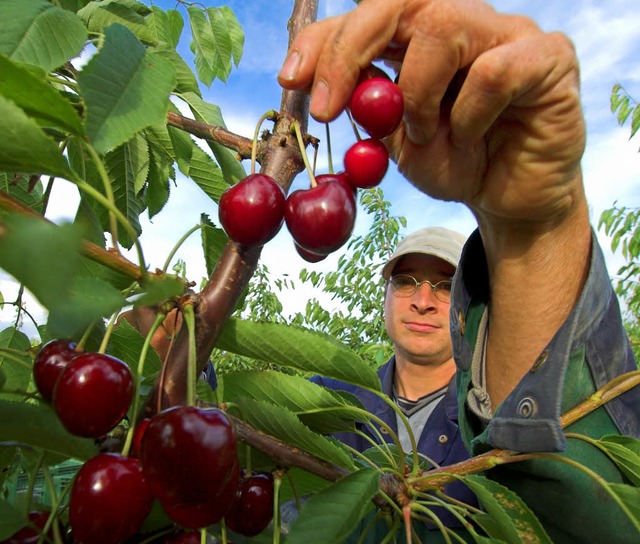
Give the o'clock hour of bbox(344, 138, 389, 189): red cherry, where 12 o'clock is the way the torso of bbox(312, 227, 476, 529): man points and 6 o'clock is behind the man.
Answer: The red cherry is roughly at 12 o'clock from the man.

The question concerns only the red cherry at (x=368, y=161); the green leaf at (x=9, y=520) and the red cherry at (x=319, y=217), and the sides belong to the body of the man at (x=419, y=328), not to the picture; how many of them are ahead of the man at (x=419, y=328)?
3

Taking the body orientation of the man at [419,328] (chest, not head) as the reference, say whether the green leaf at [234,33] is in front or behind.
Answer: in front

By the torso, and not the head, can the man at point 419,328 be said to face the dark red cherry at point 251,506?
yes

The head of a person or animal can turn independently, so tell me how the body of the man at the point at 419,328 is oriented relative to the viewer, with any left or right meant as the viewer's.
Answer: facing the viewer

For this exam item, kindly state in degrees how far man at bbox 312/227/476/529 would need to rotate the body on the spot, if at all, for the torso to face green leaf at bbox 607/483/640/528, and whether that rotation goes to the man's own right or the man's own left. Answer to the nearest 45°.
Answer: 0° — they already face it

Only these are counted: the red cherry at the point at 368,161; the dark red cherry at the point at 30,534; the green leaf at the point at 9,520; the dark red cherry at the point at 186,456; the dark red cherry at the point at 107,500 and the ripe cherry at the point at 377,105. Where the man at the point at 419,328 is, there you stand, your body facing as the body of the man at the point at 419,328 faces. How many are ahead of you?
6

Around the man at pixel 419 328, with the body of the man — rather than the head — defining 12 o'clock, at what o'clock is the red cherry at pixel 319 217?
The red cherry is roughly at 12 o'clock from the man.

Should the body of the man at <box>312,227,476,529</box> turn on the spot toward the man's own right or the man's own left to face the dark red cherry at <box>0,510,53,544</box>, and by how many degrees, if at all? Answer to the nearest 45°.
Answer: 0° — they already face it

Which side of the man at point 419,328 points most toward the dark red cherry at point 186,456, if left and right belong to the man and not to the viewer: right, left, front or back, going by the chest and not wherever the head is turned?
front

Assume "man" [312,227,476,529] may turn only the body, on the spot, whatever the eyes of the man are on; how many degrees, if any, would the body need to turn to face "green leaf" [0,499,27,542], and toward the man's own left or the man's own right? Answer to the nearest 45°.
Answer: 0° — they already face it

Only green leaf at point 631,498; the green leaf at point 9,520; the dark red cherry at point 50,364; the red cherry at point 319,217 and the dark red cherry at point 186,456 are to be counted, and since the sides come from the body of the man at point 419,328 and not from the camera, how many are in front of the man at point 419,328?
5

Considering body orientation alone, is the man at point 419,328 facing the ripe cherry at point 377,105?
yes
